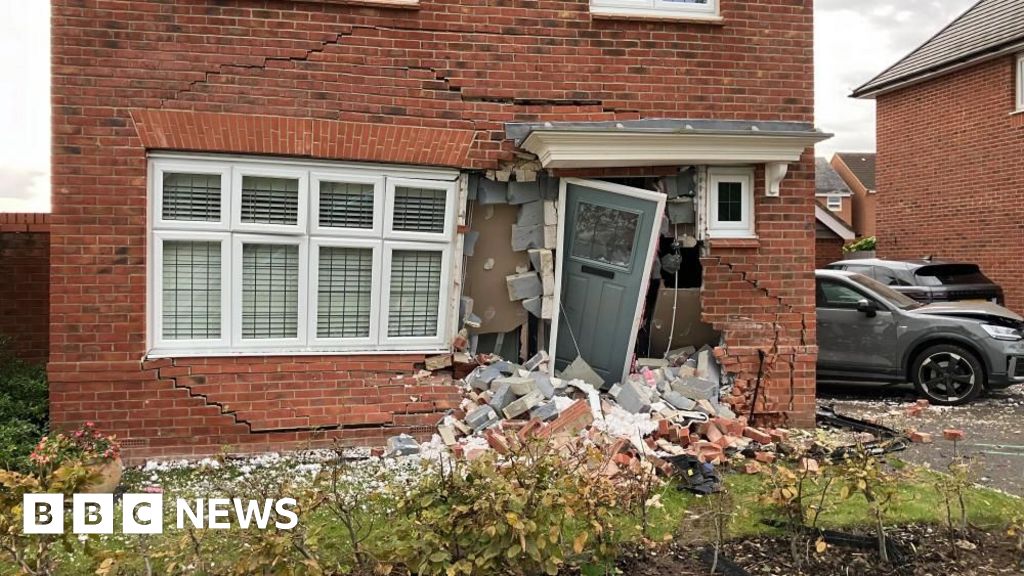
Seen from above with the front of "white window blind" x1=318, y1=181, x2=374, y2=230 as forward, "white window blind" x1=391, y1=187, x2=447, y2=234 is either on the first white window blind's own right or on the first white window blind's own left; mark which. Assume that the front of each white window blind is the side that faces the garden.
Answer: on the first white window blind's own left

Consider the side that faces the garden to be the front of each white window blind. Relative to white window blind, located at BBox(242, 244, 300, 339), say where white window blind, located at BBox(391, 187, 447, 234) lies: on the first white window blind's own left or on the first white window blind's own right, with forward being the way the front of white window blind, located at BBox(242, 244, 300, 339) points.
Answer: on the first white window blind's own left

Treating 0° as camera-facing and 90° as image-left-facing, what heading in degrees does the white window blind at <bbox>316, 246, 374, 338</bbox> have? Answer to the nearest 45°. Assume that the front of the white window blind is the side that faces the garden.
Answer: approximately 0°

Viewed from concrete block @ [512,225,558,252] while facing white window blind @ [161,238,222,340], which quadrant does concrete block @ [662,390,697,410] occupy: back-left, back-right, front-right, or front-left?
back-left

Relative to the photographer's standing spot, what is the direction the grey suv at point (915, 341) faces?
facing to the right of the viewer

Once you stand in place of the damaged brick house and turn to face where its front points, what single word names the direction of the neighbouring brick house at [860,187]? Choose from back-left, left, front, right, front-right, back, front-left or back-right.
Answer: back-left

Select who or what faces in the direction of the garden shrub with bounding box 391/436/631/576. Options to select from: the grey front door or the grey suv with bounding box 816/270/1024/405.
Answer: the grey front door

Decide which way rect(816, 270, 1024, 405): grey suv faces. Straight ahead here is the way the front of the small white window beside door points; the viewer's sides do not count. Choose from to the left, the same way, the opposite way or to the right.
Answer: to the left
